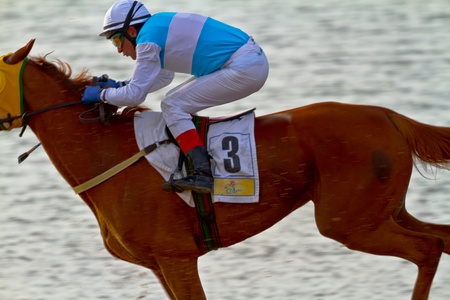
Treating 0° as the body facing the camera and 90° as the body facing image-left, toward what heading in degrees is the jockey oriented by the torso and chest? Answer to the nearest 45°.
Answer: approximately 90°

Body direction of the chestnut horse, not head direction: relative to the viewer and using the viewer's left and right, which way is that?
facing to the left of the viewer
